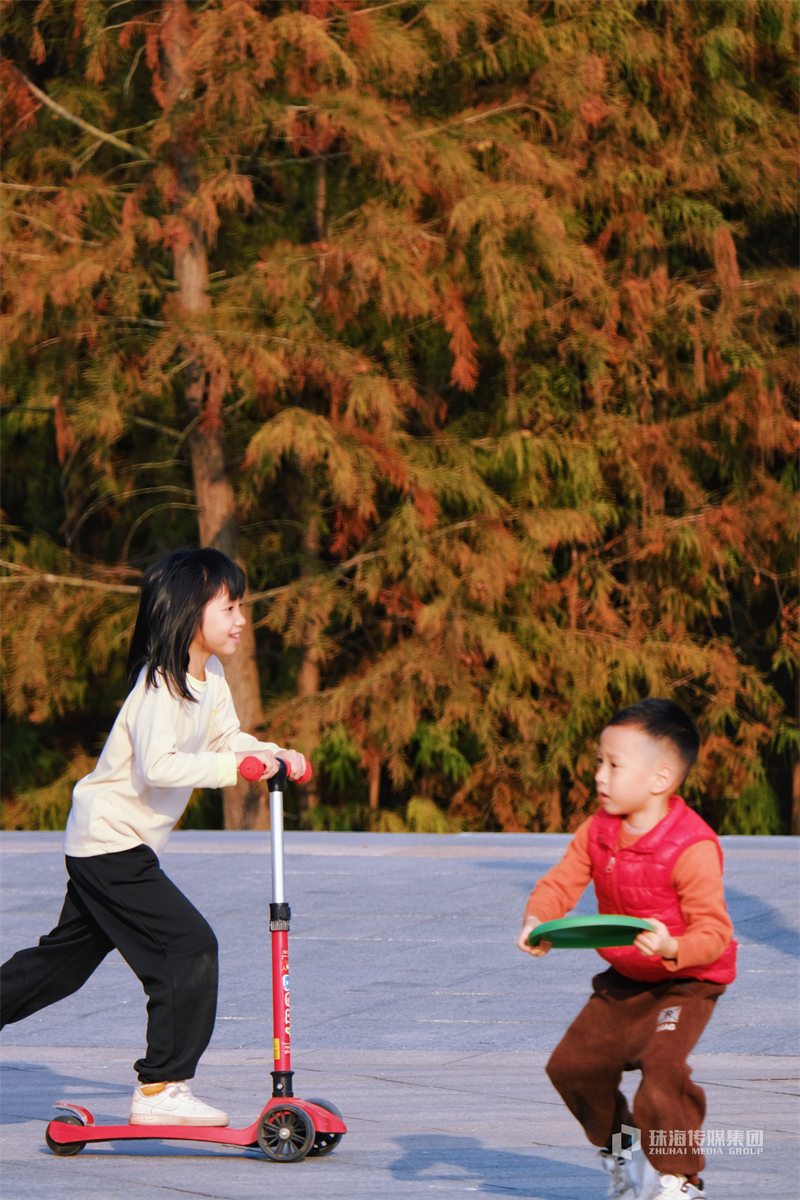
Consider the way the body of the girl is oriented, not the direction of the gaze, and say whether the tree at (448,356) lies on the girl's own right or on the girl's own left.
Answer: on the girl's own left

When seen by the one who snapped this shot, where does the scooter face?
facing to the right of the viewer

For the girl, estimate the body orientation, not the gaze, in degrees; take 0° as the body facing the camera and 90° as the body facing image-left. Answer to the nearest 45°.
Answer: approximately 270°

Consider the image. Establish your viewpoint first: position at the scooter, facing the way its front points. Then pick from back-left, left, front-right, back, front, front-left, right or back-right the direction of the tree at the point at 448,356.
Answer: left

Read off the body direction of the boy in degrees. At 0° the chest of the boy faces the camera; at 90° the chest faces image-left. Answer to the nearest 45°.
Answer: approximately 45°

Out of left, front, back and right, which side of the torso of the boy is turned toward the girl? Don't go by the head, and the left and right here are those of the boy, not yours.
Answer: right

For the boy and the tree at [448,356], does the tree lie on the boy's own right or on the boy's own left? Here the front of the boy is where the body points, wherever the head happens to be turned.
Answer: on the boy's own right
